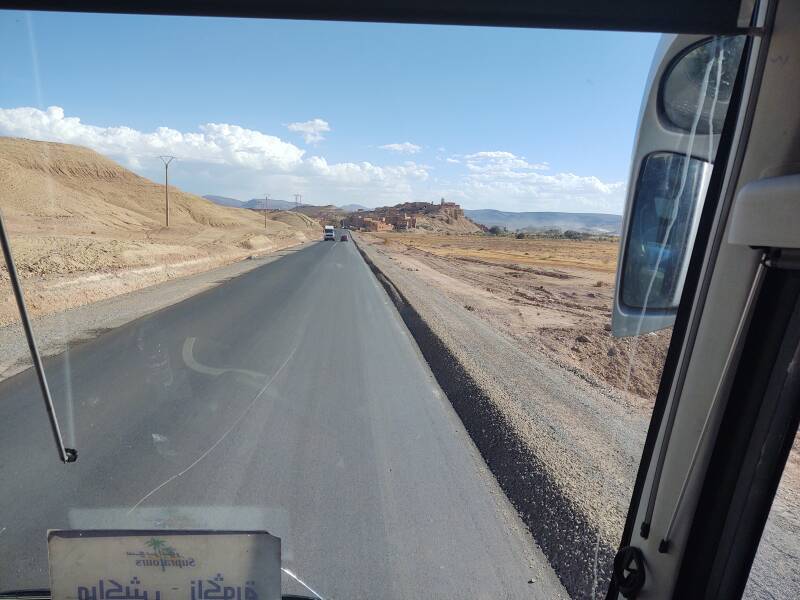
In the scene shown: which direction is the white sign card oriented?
away from the camera
